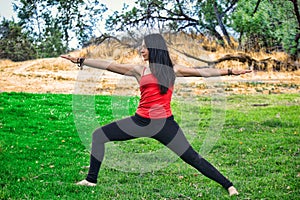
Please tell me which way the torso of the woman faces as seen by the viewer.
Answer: toward the camera
